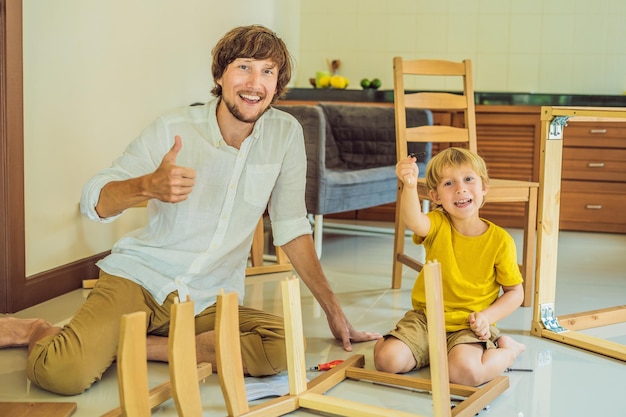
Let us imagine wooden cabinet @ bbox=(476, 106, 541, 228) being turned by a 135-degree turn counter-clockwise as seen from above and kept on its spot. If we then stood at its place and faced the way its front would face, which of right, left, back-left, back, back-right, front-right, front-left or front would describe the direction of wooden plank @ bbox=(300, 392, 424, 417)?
back-right

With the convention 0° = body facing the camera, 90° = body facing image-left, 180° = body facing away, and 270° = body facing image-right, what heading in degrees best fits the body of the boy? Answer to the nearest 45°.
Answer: approximately 0°

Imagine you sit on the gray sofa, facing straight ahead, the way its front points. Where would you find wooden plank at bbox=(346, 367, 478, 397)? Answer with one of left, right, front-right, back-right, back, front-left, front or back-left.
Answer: front-right

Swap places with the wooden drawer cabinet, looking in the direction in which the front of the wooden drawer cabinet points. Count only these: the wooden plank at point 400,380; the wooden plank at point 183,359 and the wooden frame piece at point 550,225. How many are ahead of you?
3

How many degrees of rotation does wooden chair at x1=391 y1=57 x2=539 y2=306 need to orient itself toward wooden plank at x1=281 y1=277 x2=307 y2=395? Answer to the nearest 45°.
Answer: approximately 45° to its right

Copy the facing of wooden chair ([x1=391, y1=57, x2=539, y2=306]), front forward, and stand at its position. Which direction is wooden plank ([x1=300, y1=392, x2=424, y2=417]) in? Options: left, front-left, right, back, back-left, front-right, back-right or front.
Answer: front-right

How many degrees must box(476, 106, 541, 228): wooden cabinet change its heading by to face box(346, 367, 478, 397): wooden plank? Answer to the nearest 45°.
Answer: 0° — it already faces it

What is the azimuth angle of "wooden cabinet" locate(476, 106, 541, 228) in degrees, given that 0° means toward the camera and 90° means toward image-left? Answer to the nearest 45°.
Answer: approximately 0°

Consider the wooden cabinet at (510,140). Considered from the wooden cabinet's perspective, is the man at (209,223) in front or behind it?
in front

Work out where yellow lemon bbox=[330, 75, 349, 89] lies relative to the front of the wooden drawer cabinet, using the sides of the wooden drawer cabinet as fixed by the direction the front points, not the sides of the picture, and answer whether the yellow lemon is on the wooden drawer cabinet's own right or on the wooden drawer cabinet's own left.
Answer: on the wooden drawer cabinet's own right

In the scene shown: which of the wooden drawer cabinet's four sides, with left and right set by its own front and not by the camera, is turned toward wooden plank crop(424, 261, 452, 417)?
front

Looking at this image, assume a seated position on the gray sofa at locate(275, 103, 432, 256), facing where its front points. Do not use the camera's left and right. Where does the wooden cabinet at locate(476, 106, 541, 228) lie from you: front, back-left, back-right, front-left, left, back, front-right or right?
left

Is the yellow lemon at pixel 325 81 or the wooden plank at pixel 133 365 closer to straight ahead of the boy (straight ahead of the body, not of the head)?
the wooden plank
